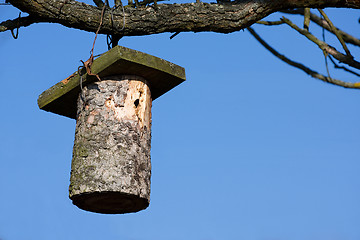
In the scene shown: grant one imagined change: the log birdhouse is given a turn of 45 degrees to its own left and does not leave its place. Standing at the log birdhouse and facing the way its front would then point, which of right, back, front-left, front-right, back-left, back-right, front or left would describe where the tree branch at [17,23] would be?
back

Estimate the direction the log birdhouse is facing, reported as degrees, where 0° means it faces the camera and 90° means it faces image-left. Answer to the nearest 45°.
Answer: approximately 315°

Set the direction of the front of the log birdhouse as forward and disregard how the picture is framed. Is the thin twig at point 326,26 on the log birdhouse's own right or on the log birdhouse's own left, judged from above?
on the log birdhouse's own left

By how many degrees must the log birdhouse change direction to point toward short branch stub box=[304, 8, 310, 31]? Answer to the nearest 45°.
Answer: approximately 45° to its left

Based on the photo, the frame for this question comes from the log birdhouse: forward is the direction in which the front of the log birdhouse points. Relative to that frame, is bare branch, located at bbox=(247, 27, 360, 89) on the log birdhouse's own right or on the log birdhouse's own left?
on the log birdhouse's own left
